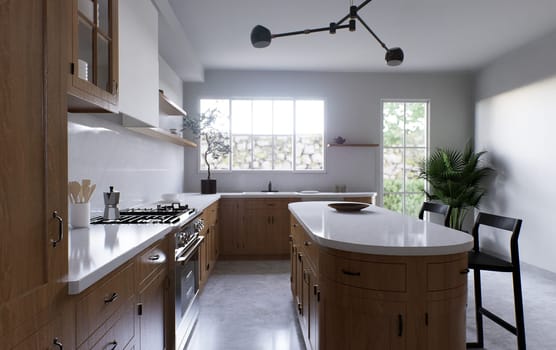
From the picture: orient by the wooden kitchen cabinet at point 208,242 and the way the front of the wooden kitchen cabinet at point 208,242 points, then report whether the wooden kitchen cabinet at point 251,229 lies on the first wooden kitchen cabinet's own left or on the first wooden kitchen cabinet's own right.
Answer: on the first wooden kitchen cabinet's own left

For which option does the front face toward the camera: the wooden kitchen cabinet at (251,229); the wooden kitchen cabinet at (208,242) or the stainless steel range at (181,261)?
the wooden kitchen cabinet at (251,229)

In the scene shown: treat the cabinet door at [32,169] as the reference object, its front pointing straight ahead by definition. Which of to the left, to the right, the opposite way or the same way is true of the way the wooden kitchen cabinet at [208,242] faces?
the same way

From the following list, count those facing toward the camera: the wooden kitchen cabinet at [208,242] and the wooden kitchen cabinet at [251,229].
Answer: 1

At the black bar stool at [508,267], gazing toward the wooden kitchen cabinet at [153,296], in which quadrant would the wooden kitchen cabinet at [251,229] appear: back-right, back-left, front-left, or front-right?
front-right

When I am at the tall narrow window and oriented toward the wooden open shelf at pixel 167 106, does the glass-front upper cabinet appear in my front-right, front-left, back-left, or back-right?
front-left

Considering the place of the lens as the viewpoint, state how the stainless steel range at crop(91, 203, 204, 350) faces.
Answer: facing to the right of the viewer

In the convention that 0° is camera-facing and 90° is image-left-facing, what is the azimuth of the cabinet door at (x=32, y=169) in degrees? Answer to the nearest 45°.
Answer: approximately 315°

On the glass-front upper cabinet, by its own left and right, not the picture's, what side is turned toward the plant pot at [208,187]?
left

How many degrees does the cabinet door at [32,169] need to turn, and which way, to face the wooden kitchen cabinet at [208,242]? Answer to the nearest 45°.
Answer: approximately 90° to its left

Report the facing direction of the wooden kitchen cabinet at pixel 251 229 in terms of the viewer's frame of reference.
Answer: facing the viewer

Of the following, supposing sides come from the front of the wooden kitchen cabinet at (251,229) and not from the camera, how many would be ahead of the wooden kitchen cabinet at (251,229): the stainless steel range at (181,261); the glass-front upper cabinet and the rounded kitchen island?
3

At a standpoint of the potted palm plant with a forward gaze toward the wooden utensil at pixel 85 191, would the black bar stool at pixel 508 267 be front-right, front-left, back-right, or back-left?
front-left

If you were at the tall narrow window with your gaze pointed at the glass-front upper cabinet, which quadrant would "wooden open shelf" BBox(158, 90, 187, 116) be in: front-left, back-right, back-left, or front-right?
front-right

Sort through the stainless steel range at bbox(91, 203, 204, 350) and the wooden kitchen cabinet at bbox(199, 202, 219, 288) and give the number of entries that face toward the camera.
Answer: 0

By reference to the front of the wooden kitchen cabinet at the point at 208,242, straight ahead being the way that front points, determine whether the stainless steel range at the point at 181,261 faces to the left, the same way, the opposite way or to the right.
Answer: the same way

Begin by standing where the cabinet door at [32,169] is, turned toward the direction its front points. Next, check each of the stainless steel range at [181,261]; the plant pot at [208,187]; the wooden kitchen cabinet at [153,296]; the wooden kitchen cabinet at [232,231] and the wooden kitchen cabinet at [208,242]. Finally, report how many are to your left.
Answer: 5
